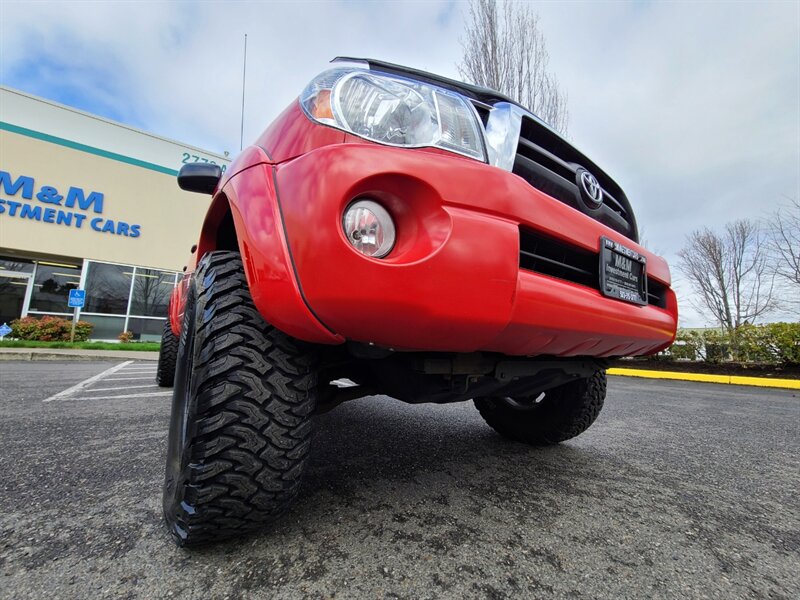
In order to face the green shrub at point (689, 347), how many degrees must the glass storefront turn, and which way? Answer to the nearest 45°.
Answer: approximately 45° to its left

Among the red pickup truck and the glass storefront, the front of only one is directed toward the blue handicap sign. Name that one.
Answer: the glass storefront

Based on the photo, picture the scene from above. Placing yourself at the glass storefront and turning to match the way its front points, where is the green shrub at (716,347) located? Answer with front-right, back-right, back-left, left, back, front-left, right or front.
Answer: front-left

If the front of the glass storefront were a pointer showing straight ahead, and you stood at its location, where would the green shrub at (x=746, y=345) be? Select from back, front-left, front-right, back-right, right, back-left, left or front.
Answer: front-left

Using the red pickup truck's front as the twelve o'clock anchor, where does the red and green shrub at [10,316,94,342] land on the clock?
The red and green shrub is roughly at 6 o'clock from the red pickup truck.

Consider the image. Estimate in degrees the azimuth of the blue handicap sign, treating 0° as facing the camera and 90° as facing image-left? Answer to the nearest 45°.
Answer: approximately 0°

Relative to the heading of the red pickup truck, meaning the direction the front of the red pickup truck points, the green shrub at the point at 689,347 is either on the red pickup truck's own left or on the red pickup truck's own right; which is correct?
on the red pickup truck's own left

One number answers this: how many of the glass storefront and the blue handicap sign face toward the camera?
2

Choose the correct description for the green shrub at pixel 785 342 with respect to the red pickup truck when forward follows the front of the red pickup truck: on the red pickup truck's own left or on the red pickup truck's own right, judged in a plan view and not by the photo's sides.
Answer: on the red pickup truck's own left
